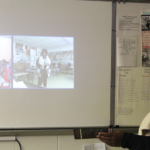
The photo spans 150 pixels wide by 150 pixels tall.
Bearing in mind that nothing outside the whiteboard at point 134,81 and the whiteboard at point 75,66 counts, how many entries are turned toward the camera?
2

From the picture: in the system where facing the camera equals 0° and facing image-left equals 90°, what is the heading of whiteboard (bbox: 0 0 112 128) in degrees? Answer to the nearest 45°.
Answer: approximately 0°

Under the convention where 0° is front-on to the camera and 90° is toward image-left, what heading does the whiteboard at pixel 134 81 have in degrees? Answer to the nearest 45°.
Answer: approximately 0°
